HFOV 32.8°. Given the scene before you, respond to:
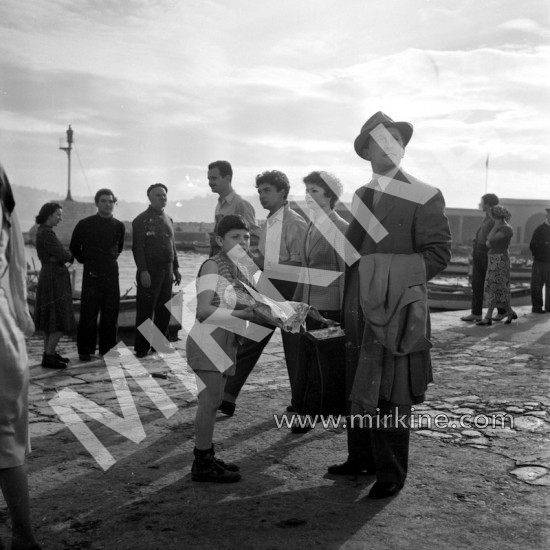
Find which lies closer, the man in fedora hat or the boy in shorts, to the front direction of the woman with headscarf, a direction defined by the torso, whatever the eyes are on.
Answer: the boy in shorts

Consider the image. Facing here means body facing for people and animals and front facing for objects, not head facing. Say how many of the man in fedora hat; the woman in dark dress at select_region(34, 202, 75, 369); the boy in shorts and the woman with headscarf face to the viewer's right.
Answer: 2

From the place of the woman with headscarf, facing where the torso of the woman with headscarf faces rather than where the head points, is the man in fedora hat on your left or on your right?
on your left

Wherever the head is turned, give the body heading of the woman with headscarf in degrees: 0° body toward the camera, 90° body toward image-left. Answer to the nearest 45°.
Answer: approximately 45°

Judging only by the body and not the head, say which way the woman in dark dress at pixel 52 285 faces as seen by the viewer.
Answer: to the viewer's right

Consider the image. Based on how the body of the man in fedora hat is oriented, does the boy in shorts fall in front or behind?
in front

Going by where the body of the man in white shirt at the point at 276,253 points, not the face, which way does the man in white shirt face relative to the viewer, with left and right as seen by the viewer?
facing the viewer and to the left of the viewer

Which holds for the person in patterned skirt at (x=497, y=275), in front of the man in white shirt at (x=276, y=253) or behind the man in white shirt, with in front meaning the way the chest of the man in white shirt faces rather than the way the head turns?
behind

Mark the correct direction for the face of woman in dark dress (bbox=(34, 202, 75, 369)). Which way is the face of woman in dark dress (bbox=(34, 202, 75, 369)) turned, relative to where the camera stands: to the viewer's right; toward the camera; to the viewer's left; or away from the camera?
to the viewer's right

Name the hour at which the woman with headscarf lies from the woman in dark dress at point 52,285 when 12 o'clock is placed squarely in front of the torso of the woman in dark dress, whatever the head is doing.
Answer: The woman with headscarf is roughly at 2 o'clock from the woman in dark dress.

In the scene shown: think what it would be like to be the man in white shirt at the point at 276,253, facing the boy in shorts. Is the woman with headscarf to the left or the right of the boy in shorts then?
left

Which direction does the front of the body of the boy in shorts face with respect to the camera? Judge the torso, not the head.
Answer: to the viewer's right

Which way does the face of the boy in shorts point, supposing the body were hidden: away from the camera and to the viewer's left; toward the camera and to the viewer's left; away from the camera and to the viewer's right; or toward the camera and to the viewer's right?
toward the camera and to the viewer's right
